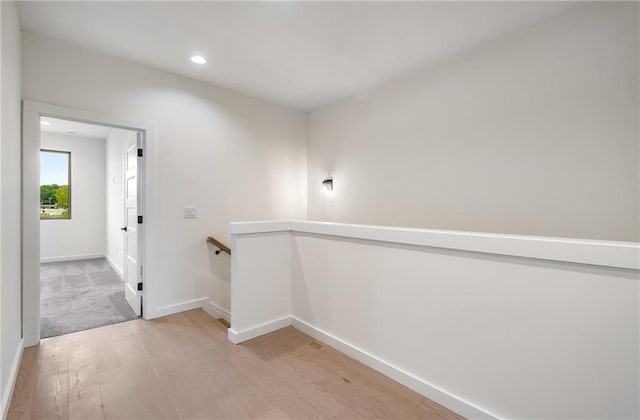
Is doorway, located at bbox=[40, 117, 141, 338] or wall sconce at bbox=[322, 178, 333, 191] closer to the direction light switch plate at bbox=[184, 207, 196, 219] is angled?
the wall sconce

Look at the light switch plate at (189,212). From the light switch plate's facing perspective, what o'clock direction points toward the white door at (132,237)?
The white door is roughly at 4 o'clock from the light switch plate.

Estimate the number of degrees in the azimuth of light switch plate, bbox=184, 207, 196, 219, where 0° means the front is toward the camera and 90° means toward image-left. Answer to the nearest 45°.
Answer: approximately 0°

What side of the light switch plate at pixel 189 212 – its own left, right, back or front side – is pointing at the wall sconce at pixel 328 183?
left

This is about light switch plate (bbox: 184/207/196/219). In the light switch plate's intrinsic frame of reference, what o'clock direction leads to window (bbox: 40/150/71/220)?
The window is roughly at 5 o'clock from the light switch plate.

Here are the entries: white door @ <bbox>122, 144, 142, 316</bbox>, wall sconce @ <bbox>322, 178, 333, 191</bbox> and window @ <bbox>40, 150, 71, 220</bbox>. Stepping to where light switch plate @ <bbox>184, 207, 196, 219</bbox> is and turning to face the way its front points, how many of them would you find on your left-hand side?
1
